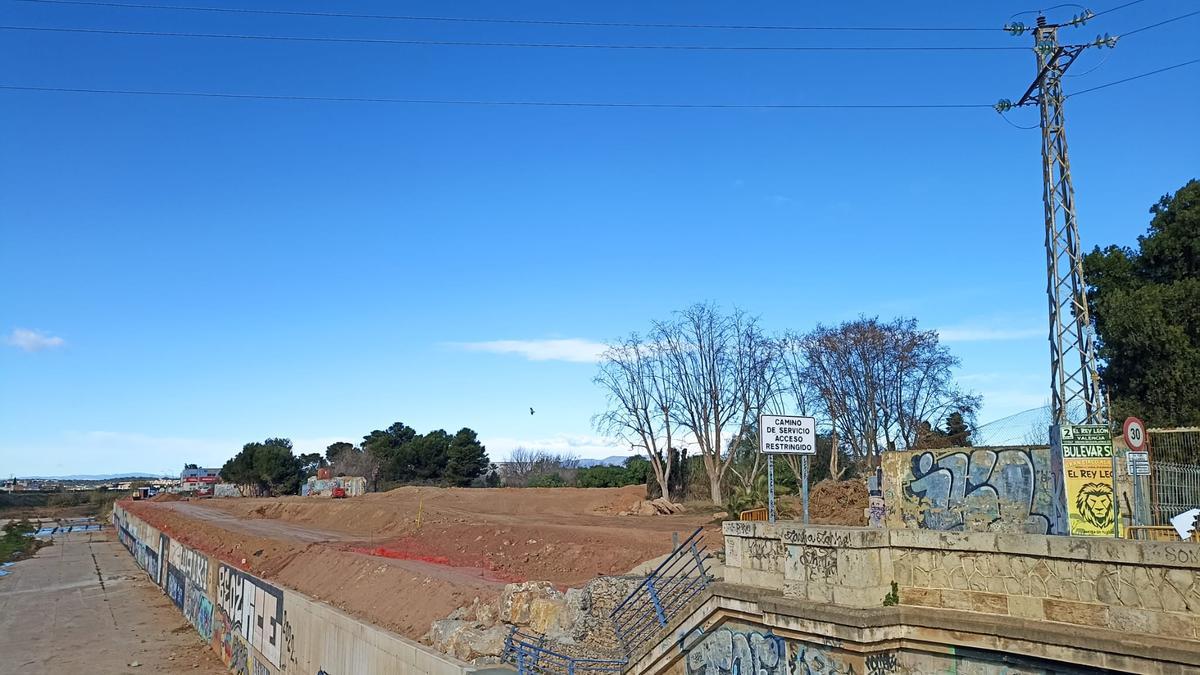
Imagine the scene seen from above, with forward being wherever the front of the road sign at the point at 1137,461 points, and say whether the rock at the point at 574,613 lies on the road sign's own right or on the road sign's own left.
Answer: on the road sign's own right

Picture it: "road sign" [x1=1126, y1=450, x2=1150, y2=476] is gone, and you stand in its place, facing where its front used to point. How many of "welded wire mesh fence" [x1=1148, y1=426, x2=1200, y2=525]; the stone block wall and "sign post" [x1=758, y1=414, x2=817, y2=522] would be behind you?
1

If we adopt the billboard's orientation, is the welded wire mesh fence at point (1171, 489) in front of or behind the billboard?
behind

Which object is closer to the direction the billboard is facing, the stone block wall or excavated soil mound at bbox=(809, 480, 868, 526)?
the stone block wall

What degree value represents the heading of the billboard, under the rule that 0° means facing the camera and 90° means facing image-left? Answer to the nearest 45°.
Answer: approximately 0°

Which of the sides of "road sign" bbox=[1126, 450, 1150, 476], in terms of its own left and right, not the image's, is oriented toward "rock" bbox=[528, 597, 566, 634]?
right

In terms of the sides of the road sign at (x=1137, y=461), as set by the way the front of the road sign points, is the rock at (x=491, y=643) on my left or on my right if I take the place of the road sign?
on my right

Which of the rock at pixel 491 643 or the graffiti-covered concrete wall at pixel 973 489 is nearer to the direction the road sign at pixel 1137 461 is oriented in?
the rock

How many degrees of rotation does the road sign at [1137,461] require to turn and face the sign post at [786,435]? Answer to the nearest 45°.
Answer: approximately 45° to its right

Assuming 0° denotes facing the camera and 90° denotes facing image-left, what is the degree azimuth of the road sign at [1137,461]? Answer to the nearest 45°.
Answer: approximately 0°

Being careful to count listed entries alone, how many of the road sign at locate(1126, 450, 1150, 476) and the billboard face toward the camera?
2

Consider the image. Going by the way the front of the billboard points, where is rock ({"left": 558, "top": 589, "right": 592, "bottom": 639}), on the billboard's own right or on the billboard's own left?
on the billboard's own right
